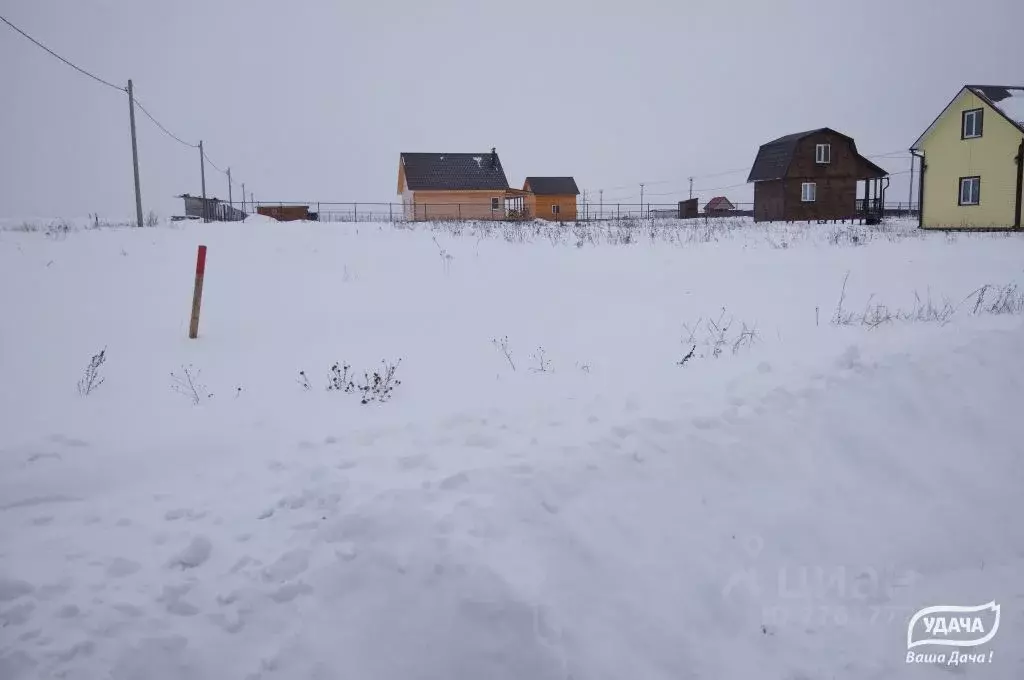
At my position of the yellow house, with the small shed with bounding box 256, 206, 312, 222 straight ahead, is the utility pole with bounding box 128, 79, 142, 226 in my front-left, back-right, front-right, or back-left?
front-left

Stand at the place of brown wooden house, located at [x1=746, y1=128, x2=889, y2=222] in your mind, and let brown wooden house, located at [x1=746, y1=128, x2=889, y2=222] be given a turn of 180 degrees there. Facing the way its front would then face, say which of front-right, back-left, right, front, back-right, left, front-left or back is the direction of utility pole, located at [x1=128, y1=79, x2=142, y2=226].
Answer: front-left

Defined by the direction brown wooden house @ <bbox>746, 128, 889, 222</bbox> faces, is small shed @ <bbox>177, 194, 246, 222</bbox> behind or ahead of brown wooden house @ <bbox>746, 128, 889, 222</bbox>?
behind

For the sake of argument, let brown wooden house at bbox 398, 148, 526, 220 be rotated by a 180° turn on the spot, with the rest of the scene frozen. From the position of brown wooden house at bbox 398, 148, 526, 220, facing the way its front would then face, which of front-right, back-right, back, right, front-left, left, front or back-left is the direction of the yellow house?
back-left
